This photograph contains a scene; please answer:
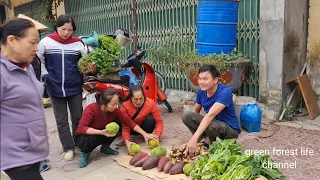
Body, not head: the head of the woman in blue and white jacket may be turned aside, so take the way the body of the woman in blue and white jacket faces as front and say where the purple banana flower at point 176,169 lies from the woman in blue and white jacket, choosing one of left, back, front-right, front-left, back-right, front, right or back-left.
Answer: front-left

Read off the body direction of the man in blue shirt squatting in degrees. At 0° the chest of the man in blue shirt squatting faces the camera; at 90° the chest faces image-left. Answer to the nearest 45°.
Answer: approximately 45°

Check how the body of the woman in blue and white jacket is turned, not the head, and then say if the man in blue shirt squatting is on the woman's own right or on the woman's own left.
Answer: on the woman's own left

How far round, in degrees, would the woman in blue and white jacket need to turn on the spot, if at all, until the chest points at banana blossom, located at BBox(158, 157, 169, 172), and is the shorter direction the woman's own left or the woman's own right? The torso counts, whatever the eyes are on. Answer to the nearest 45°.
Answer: approximately 45° to the woman's own left

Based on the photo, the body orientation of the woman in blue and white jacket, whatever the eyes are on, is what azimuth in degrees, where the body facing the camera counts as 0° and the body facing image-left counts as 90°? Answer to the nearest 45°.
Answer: approximately 0°

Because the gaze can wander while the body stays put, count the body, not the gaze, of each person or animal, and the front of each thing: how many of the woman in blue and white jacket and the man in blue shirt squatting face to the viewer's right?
0

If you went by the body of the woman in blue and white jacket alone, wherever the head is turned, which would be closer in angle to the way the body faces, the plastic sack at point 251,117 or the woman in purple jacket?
the woman in purple jacket

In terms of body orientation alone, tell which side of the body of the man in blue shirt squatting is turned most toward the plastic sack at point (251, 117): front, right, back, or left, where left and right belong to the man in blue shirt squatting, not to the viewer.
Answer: back

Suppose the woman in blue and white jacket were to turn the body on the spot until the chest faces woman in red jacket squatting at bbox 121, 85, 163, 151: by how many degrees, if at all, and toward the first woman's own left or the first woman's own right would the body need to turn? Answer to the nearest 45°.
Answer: approximately 90° to the first woman's own left

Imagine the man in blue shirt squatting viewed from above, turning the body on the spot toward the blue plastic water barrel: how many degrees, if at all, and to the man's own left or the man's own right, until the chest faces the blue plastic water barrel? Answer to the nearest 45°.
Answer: approximately 135° to the man's own right

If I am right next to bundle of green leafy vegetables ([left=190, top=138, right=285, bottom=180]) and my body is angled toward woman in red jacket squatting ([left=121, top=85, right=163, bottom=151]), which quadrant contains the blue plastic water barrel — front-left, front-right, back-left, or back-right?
front-right
